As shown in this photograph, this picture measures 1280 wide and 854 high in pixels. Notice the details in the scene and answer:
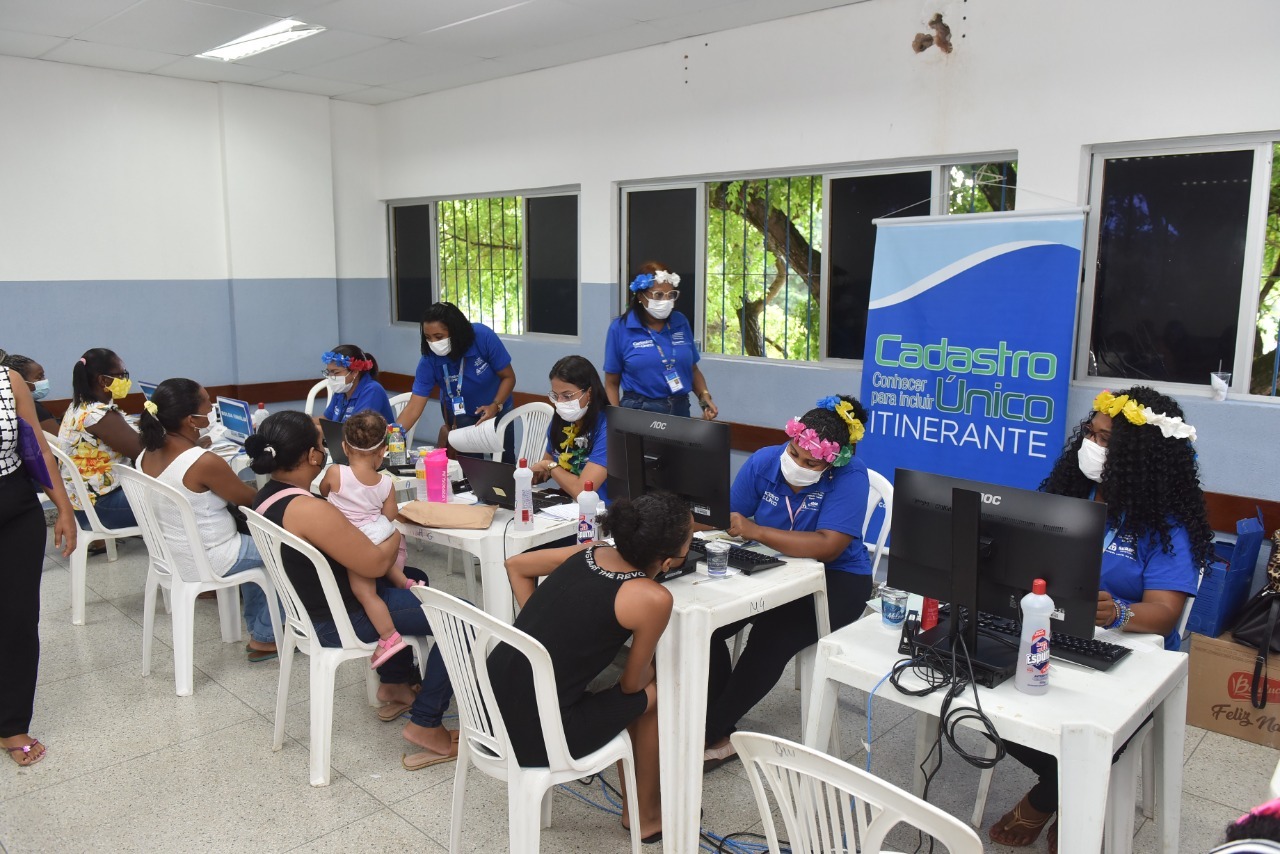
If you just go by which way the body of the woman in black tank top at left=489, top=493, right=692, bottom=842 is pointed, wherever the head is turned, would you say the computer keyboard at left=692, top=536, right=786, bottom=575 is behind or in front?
in front

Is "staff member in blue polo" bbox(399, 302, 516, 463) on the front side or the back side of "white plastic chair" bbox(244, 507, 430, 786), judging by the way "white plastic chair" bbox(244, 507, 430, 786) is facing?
on the front side

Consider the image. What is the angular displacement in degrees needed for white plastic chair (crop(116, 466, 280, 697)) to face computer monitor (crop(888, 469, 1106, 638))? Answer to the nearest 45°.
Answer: approximately 90° to its right

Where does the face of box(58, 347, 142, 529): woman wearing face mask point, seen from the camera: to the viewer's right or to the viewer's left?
to the viewer's right

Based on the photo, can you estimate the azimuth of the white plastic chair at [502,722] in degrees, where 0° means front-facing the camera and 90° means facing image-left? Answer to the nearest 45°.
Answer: approximately 225°

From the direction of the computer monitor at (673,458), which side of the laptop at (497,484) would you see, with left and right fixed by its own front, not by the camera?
right

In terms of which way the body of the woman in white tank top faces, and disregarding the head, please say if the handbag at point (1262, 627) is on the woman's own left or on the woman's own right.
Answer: on the woman's own right

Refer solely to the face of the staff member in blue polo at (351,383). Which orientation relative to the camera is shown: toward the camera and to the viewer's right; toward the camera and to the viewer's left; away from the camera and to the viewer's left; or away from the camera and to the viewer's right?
toward the camera and to the viewer's left

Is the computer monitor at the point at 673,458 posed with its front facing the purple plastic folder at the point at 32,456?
no

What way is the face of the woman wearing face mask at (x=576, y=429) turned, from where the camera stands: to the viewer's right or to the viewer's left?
to the viewer's left

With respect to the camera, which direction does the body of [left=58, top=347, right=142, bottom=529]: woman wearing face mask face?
to the viewer's right

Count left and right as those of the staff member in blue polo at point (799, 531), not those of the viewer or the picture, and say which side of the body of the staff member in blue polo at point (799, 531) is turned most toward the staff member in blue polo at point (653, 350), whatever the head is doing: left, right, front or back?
right

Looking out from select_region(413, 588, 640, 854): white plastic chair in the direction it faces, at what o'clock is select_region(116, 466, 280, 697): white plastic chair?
select_region(116, 466, 280, 697): white plastic chair is roughly at 9 o'clock from select_region(413, 588, 640, 854): white plastic chair.

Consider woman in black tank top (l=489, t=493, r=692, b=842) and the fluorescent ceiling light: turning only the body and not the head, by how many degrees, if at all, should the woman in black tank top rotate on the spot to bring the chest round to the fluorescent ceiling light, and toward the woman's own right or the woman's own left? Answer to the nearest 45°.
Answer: approximately 90° to the woman's own left

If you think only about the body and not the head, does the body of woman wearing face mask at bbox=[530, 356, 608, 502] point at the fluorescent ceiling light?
no

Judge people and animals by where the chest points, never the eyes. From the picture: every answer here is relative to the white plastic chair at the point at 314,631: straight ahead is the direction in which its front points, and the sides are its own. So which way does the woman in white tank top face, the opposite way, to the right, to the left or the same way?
the same way

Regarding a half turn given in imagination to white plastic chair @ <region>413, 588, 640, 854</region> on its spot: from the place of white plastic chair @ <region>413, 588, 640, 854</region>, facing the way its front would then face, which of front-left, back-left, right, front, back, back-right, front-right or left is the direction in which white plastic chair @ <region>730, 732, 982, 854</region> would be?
left
